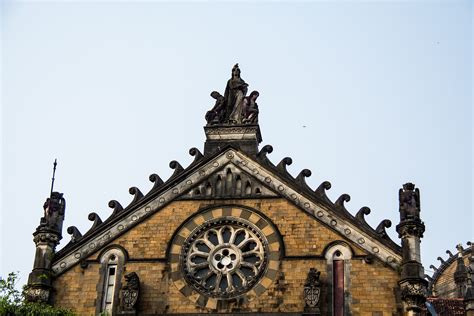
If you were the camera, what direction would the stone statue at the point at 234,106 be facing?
facing the viewer

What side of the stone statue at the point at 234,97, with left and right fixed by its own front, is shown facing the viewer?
front
